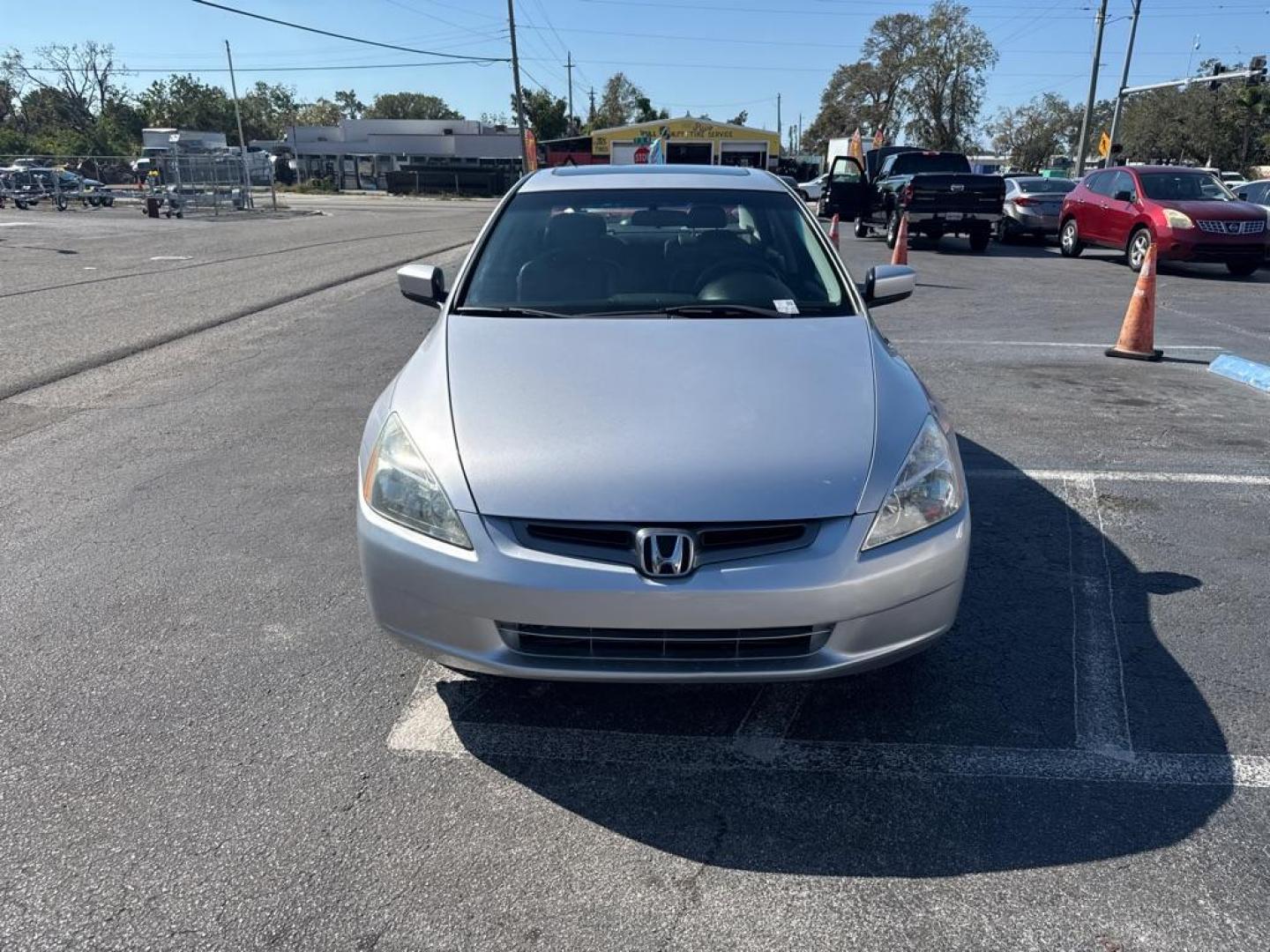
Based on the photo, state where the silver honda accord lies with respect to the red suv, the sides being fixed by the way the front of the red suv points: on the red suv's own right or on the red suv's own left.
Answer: on the red suv's own right

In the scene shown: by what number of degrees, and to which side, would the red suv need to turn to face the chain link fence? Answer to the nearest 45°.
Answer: approximately 135° to its right

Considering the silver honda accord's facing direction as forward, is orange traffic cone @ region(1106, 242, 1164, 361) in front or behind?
behind

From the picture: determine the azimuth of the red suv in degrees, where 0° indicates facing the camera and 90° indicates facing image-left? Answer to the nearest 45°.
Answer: approximately 315°

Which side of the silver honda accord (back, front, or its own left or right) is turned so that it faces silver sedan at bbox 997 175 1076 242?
back

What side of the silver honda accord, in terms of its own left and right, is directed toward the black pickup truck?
back

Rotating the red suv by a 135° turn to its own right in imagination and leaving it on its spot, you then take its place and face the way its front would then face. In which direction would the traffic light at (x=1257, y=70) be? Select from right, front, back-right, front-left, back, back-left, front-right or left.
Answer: right
